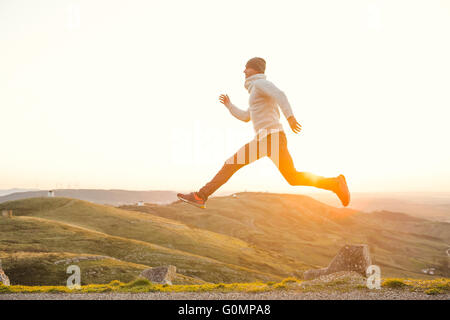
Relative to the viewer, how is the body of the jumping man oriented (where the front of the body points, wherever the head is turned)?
to the viewer's left

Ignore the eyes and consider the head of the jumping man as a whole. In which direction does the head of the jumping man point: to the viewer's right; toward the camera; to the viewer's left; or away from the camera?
to the viewer's left
